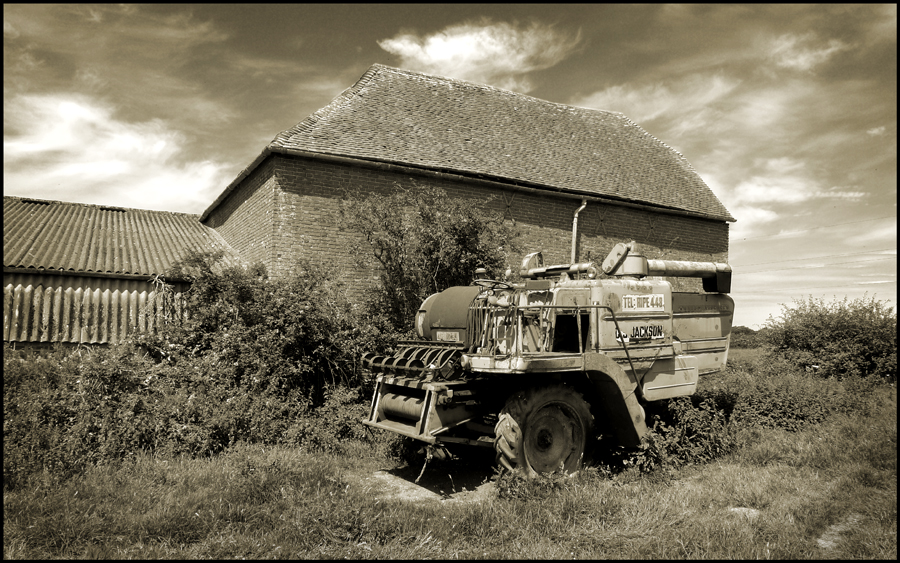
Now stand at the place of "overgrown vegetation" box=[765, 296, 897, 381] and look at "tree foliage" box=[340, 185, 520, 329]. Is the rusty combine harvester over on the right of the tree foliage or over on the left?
left

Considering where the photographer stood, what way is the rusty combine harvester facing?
facing the viewer and to the left of the viewer

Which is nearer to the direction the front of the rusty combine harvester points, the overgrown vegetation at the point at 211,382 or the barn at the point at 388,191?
the overgrown vegetation

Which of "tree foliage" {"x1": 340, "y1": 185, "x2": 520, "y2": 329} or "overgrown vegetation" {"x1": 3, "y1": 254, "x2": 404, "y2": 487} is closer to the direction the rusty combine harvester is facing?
the overgrown vegetation

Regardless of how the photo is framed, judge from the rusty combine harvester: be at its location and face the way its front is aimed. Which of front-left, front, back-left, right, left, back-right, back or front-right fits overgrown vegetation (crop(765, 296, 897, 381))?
back

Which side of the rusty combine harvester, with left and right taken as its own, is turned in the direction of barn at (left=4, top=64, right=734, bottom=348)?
right

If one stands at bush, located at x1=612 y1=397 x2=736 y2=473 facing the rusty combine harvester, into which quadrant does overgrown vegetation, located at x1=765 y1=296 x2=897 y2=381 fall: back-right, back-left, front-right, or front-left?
back-right

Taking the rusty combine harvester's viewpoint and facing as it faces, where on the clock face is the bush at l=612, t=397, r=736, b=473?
The bush is roughly at 7 o'clock from the rusty combine harvester.

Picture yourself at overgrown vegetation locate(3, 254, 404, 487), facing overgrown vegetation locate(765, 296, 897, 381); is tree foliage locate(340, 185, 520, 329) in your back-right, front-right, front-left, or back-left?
front-left
